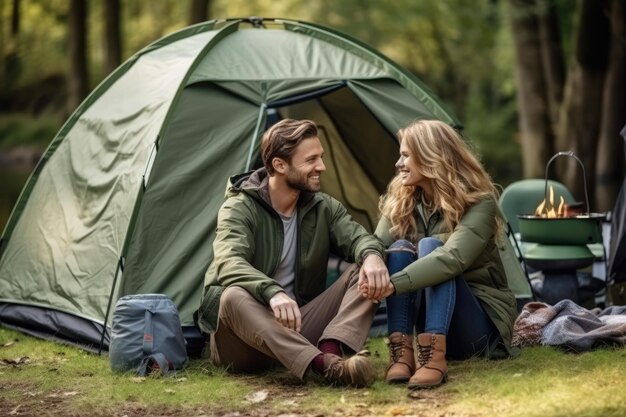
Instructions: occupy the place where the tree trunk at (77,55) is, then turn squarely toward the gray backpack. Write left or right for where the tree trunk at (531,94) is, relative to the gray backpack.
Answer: left

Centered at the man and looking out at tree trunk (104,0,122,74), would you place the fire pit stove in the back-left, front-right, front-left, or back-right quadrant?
front-right

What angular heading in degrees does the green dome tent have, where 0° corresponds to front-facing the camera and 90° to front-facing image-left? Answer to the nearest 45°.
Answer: approximately 315°

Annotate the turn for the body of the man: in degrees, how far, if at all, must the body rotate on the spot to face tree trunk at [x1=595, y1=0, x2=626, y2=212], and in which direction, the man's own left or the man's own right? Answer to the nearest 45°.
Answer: approximately 90° to the man's own left

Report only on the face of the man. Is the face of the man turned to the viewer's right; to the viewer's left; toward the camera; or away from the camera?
to the viewer's right

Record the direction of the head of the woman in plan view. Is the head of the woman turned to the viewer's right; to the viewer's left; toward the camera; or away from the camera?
to the viewer's left

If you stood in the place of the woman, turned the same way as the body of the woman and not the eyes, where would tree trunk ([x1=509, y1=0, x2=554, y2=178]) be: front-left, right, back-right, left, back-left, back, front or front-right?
back-right

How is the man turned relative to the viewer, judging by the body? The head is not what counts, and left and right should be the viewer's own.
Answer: facing the viewer and to the right of the viewer

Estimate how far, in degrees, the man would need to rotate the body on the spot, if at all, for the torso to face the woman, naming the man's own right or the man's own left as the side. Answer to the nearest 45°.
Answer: approximately 45° to the man's own left

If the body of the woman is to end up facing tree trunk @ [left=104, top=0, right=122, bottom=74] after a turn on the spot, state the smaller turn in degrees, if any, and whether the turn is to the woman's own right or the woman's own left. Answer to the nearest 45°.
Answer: approximately 90° to the woman's own right

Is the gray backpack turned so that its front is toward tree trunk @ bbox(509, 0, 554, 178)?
no

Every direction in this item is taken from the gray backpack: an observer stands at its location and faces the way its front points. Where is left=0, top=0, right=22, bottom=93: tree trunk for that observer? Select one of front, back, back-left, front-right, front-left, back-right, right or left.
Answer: back

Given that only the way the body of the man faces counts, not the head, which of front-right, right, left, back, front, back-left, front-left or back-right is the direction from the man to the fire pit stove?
left

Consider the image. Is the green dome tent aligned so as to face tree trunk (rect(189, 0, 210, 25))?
no

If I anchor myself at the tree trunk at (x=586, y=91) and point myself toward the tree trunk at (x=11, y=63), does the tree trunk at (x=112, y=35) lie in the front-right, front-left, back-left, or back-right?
front-left

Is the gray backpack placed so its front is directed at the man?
no

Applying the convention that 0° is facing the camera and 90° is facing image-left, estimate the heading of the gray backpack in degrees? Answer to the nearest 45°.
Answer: approximately 0°

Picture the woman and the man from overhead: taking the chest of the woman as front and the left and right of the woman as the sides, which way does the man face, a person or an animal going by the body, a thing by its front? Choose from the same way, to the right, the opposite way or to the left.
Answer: to the left

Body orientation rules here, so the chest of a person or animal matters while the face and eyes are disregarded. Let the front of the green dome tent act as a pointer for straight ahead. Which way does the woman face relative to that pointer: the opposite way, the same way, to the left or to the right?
to the right
